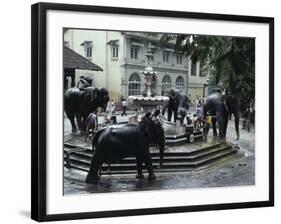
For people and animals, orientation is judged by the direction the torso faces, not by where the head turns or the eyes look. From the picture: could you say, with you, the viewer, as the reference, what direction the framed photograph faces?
facing the viewer and to the right of the viewer
